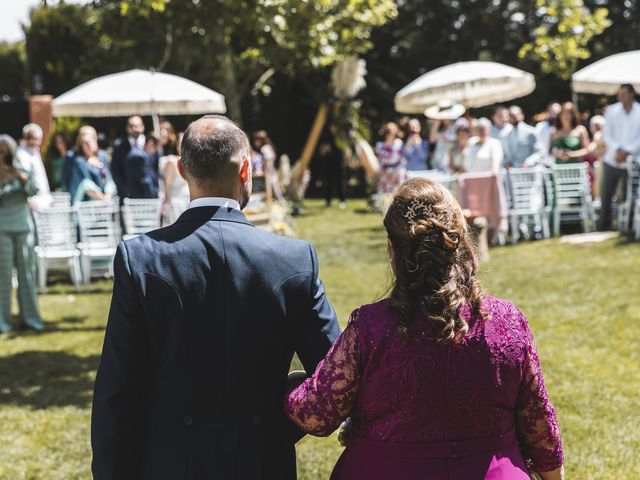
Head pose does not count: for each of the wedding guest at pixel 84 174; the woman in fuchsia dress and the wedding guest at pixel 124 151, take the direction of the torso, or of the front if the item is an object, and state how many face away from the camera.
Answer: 1

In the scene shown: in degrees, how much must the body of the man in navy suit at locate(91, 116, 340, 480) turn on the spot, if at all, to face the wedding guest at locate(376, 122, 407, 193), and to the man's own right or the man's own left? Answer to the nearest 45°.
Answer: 0° — they already face them

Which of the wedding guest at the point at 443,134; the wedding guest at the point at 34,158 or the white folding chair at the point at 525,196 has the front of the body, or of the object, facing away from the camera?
the white folding chair

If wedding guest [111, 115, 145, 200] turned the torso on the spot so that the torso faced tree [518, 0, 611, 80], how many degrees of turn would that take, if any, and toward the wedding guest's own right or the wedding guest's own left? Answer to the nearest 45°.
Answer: approximately 90° to the wedding guest's own left

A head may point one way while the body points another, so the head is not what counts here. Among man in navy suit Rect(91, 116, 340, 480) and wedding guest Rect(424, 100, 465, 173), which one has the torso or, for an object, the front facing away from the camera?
the man in navy suit

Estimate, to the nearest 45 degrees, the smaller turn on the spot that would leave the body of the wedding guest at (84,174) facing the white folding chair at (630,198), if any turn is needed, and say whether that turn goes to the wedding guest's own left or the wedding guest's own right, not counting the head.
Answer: approximately 45° to the wedding guest's own left

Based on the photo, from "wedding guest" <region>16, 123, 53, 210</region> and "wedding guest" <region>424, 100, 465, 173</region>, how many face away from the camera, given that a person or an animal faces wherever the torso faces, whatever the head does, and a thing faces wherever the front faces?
0

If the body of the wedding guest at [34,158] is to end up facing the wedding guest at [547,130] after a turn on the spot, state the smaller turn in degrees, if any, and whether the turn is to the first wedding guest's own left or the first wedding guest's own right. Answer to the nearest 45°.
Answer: approximately 45° to the first wedding guest's own left

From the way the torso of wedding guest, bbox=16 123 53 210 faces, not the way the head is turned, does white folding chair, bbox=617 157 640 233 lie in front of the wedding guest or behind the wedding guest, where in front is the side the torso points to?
in front

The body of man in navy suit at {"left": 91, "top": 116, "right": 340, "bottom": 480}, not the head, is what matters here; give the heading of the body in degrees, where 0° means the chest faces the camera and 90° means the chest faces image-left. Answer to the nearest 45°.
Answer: approximately 180°

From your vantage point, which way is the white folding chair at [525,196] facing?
away from the camera

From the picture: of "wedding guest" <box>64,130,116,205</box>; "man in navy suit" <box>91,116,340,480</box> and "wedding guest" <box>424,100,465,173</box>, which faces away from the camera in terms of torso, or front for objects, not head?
the man in navy suit

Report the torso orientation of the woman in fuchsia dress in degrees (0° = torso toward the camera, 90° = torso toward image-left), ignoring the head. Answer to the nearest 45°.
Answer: approximately 180°

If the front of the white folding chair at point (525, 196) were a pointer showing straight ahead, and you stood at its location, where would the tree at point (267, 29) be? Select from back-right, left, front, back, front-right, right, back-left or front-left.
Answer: front-left

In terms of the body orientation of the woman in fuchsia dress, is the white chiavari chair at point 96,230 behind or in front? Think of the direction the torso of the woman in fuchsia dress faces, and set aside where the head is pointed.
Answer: in front

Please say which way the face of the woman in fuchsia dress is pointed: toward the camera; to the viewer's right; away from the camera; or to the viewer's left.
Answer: away from the camera

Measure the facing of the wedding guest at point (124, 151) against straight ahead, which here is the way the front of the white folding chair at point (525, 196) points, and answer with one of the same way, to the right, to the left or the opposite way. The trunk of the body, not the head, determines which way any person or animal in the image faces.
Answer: the opposite way
